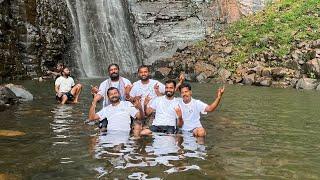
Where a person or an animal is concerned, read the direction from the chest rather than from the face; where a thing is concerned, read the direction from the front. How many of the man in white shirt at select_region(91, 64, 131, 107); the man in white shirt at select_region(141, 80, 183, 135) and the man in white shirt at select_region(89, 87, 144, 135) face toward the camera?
3

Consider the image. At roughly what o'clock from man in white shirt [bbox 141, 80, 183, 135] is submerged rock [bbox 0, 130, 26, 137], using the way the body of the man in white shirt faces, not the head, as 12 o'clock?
The submerged rock is roughly at 3 o'clock from the man in white shirt.

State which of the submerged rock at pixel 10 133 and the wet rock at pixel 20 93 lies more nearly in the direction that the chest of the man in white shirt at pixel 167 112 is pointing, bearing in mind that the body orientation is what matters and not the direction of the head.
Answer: the submerged rock

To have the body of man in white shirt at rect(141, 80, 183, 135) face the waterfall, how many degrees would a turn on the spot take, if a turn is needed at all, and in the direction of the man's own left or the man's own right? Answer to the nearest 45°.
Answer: approximately 180°

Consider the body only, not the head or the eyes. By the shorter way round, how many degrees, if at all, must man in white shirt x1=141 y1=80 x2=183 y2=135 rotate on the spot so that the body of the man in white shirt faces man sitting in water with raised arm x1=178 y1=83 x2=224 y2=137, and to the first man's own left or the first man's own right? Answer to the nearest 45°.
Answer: approximately 90° to the first man's own left

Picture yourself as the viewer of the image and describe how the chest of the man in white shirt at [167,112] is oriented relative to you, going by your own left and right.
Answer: facing the viewer

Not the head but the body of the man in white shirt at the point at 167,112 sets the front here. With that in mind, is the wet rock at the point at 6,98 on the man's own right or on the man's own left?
on the man's own right

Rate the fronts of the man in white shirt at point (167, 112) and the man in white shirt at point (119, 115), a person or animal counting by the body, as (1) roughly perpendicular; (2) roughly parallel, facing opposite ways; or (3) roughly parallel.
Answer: roughly parallel

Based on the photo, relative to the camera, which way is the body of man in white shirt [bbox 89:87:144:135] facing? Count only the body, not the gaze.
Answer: toward the camera

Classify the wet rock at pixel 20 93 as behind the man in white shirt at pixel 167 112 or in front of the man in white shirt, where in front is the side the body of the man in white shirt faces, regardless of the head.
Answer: behind

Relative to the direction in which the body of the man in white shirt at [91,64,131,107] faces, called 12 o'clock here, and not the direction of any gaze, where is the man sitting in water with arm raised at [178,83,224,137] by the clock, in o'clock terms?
The man sitting in water with arm raised is roughly at 10 o'clock from the man in white shirt.

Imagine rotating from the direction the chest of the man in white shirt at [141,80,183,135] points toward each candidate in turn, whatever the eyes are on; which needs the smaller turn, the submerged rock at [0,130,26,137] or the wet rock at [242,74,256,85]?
the submerged rock

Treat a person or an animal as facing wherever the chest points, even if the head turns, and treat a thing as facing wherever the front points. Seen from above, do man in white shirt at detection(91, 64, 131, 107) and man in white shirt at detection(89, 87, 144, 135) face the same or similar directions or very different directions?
same or similar directions

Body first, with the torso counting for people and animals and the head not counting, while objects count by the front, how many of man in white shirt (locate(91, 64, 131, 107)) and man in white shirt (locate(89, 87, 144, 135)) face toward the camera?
2

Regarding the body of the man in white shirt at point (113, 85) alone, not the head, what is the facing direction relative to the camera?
toward the camera
